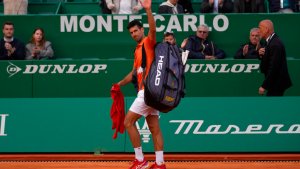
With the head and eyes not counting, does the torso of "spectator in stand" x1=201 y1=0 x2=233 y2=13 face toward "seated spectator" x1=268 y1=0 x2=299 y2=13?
no

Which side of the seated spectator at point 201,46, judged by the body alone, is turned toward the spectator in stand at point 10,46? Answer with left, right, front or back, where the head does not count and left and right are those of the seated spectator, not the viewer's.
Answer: right

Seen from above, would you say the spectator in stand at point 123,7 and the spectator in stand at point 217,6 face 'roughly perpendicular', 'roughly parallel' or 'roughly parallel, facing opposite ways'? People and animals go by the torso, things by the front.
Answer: roughly parallel

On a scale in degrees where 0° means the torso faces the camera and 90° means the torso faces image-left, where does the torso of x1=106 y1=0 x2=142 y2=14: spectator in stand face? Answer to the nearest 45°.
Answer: approximately 0°

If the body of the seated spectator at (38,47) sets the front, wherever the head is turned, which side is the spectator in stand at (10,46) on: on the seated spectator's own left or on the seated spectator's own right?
on the seated spectator's own right

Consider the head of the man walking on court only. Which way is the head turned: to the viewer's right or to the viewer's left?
to the viewer's left

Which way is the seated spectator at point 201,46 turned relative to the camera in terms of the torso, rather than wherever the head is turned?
toward the camera

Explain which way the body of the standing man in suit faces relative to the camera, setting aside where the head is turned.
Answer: to the viewer's left

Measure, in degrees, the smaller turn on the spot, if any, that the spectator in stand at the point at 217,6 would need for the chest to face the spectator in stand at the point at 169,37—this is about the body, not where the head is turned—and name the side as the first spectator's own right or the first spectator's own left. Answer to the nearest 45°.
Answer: approximately 45° to the first spectator's own right

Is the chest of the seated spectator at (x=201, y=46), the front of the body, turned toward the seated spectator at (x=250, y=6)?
no

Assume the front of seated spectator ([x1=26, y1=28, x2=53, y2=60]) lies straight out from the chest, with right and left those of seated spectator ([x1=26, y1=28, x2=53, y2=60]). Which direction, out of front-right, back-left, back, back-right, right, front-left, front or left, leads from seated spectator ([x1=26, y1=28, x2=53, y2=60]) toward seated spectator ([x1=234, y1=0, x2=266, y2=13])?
left

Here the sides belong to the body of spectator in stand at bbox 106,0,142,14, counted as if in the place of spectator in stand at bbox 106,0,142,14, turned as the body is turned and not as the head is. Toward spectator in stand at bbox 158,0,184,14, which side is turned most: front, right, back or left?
left

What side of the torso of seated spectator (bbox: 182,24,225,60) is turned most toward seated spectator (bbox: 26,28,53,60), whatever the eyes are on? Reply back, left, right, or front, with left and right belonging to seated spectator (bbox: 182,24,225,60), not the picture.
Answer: right

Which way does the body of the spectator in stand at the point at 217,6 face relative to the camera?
toward the camera

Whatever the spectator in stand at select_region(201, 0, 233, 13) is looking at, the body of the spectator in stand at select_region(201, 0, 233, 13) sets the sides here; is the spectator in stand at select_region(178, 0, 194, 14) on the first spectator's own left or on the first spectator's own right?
on the first spectator's own right
